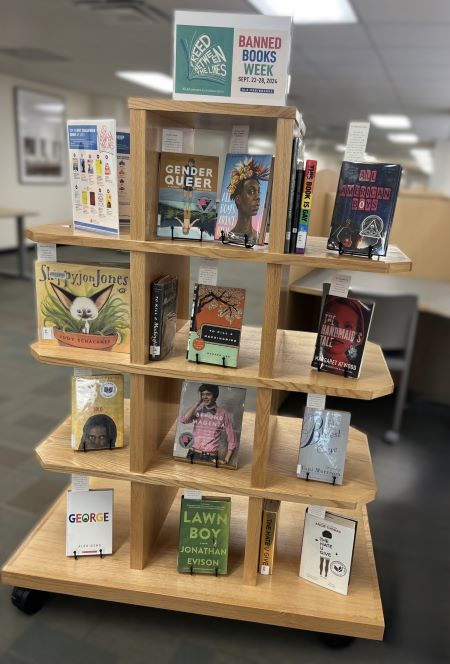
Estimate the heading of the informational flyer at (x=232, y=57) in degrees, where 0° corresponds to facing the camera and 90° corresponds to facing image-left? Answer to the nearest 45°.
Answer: approximately 0°

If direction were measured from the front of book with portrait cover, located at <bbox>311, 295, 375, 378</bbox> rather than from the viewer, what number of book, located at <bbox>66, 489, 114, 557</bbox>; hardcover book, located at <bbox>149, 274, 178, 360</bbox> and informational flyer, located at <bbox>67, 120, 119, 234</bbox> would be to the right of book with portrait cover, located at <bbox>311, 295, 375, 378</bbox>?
3

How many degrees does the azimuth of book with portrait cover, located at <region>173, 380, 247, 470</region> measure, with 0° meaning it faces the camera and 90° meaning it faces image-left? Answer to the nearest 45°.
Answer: approximately 0°

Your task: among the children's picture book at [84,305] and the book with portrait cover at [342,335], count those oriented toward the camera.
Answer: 2
